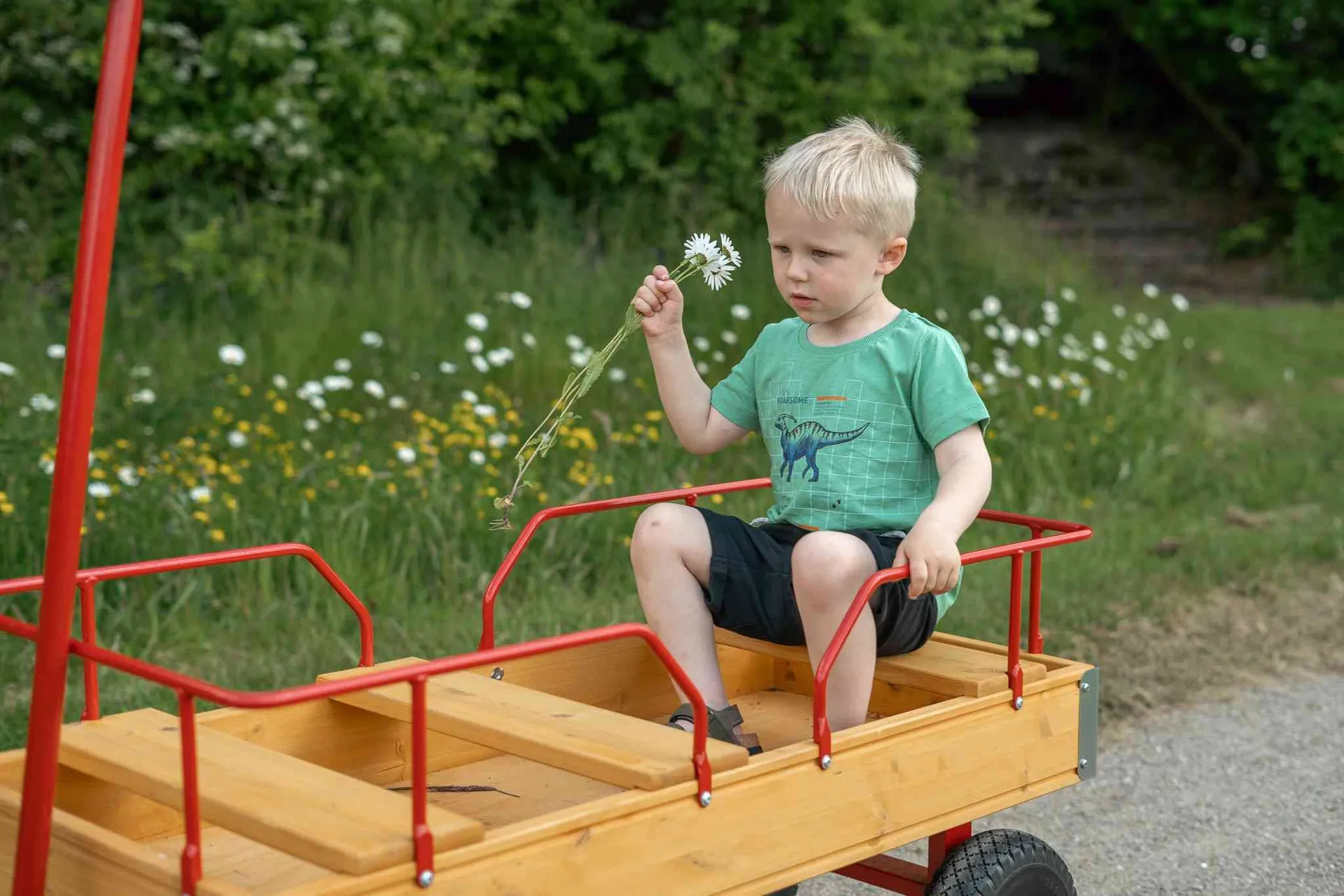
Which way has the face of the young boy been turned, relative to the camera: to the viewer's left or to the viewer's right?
to the viewer's left

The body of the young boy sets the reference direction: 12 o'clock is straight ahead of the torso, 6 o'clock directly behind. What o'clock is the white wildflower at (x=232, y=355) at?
The white wildflower is roughly at 3 o'clock from the young boy.

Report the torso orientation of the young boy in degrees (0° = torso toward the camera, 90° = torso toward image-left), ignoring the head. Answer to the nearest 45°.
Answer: approximately 45°
